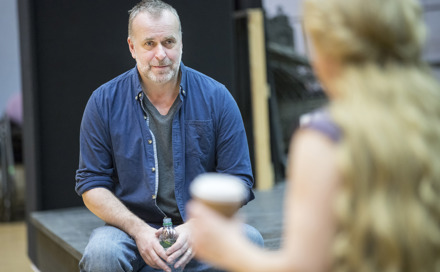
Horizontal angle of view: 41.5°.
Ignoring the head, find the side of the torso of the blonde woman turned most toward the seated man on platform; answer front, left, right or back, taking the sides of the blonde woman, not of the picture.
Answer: front

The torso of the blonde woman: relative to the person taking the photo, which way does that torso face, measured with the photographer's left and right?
facing away from the viewer and to the left of the viewer

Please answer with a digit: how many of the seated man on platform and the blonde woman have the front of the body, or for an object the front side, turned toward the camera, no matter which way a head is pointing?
1

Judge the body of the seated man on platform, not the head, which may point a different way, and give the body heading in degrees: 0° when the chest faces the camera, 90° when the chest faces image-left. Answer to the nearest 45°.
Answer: approximately 0°

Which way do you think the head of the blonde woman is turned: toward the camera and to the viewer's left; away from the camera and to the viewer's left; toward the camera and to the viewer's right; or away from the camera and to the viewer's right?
away from the camera and to the viewer's left

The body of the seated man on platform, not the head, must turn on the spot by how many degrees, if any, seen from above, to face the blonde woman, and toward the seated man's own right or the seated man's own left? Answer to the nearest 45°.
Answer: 0° — they already face them
